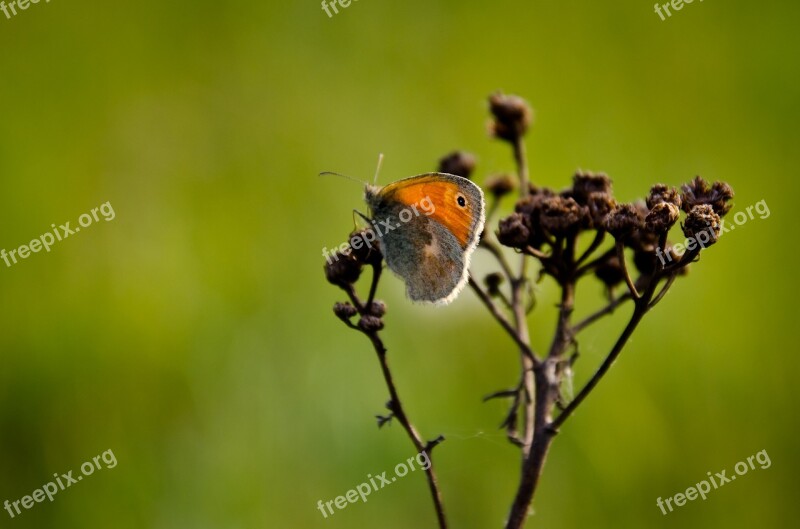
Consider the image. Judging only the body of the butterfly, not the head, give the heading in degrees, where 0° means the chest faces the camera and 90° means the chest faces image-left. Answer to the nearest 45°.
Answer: approximately 90°
